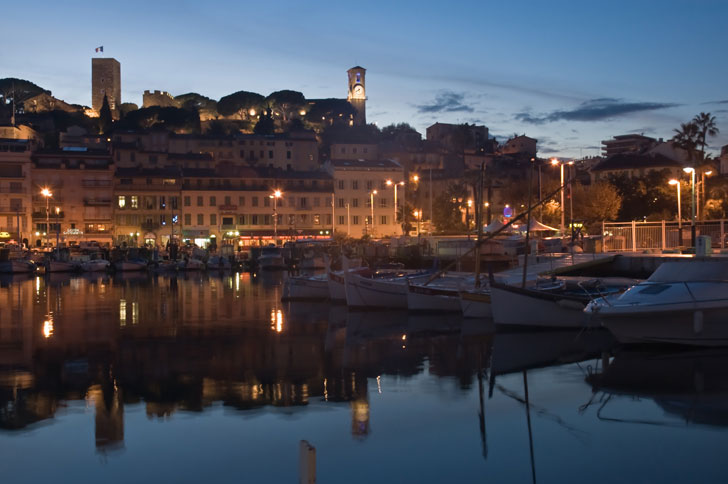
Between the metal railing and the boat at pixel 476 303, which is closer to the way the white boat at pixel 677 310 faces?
the boat

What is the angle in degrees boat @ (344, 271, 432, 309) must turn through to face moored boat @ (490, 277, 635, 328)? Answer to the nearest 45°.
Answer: approximately 135° to its left

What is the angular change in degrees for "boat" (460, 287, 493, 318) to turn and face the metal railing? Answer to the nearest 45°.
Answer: approximately 135° to its right

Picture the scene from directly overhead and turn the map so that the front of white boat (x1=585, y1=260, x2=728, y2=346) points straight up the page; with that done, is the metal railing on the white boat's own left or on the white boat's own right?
on the white boat's own right

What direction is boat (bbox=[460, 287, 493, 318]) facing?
to the viewer's left

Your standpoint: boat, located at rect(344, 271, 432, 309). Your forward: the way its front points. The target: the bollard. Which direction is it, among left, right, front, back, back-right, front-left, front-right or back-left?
left

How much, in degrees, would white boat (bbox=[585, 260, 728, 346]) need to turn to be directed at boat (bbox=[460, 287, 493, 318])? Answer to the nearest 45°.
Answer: approximately 45° to its right

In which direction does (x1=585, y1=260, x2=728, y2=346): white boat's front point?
to the viewer's left

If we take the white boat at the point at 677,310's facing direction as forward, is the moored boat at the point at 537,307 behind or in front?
in front

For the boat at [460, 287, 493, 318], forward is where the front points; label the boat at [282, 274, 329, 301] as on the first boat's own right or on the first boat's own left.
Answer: on the first boat's own right

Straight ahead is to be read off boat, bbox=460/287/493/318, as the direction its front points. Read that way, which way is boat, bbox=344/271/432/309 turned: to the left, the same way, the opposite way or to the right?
the same way

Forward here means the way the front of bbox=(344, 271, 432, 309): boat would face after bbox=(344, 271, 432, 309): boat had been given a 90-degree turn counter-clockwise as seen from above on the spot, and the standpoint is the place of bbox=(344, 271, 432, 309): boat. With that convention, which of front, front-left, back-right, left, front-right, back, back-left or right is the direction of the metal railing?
back-left

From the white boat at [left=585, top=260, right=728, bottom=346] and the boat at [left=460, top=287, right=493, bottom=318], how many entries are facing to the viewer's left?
2

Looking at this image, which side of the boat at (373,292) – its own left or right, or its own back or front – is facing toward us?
left

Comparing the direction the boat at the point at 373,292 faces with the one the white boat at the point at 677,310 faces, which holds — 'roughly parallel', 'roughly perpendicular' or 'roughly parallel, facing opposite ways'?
roughly parallel

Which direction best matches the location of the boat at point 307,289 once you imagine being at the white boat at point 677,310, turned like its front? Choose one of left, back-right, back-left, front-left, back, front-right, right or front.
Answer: front-right

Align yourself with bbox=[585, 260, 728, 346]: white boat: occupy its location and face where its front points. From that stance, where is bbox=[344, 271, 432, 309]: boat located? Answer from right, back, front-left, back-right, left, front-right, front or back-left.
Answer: front-right

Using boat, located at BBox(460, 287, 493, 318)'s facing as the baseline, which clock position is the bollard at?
The bollard is roughly at 9 o'clock from the boat.
